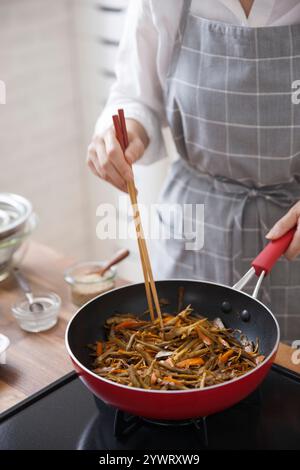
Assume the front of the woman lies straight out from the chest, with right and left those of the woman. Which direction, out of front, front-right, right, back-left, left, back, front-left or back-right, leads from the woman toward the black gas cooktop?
front

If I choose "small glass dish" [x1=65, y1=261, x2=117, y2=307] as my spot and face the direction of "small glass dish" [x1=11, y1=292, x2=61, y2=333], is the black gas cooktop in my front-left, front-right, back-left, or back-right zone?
front-left

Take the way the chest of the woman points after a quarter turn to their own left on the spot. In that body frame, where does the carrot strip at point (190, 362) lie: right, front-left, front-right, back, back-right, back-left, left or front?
right

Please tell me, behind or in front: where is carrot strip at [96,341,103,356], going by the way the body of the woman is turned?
in front

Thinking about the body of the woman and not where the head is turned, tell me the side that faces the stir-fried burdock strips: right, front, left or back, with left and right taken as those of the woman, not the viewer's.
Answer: front

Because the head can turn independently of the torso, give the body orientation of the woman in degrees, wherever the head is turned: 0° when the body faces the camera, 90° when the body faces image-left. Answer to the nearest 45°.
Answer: approximately 0°
